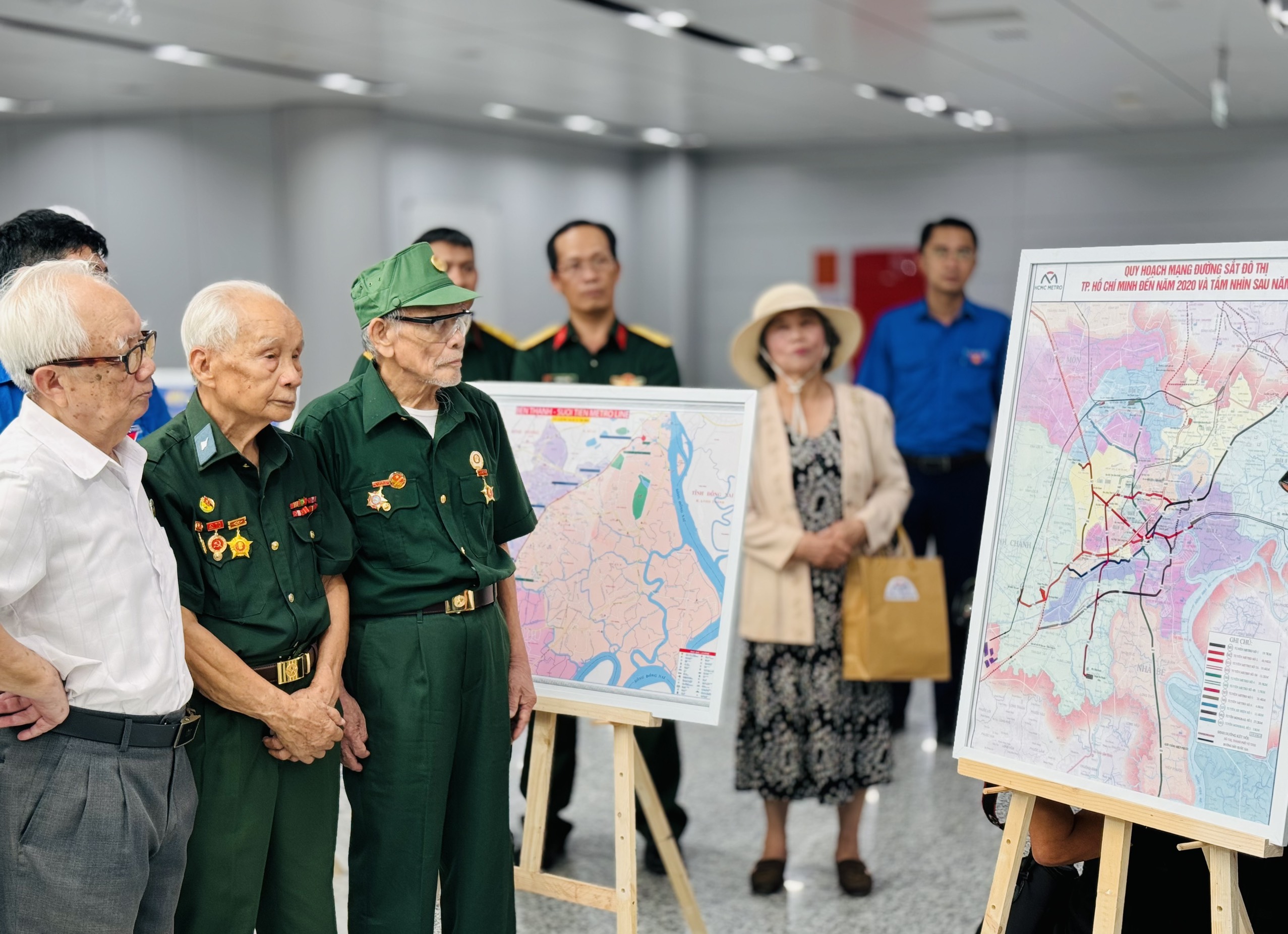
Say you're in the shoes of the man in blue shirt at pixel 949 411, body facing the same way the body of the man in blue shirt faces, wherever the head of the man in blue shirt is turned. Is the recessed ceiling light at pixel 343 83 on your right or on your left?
on your right

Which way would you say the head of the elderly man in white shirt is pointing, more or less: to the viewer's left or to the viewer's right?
to the viewer's right

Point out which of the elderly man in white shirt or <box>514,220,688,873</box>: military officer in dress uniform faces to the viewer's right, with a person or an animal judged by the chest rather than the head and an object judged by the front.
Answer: the elderly man in white shirt

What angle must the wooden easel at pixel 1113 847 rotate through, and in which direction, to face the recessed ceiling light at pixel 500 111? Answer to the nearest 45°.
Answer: approximately 90° to its right

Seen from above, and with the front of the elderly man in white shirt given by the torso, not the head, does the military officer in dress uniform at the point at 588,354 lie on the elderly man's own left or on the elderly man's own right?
on the elderly man's own left

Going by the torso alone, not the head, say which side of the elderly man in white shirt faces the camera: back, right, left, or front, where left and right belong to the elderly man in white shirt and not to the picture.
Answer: right

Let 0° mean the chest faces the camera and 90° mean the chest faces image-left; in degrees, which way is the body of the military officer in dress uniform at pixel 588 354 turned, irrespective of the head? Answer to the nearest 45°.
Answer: approximately 0°

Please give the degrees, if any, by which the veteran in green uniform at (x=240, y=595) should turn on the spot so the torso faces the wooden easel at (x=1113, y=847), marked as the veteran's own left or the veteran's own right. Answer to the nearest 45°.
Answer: approximately 45° to the veteran's own left

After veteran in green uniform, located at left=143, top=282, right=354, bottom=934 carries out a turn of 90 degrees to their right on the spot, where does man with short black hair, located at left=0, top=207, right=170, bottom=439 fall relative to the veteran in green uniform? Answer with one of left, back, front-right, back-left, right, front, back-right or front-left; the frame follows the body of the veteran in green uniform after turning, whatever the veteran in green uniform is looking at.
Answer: right

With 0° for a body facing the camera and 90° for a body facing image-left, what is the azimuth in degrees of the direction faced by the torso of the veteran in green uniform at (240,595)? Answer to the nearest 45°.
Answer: approximately 315°

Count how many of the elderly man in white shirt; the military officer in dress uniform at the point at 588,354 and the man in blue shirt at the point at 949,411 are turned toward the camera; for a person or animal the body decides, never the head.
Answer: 2
